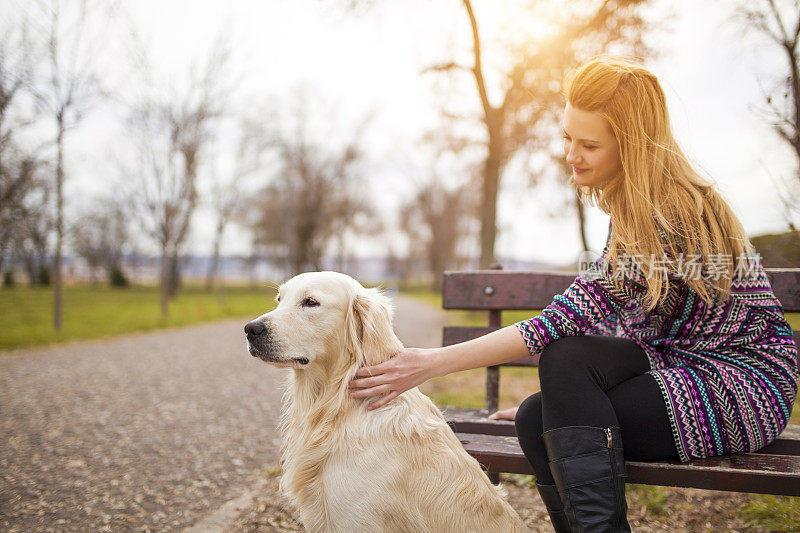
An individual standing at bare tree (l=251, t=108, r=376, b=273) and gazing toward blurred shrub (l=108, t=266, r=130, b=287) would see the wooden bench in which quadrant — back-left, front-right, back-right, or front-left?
back-left

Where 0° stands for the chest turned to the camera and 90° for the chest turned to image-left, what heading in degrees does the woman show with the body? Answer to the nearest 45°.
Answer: approximately 90°

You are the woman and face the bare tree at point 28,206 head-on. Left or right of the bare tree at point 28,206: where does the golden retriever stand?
left

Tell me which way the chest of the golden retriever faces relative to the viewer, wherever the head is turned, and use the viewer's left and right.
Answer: facing to the left of the viewer

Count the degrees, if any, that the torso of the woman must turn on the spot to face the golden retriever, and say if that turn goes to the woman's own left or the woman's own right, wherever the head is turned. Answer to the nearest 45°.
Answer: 0° — they already face it

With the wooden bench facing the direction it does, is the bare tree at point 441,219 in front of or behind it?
behind

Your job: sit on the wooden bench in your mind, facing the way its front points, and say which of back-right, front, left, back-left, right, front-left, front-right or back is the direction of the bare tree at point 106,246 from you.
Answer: back-right
